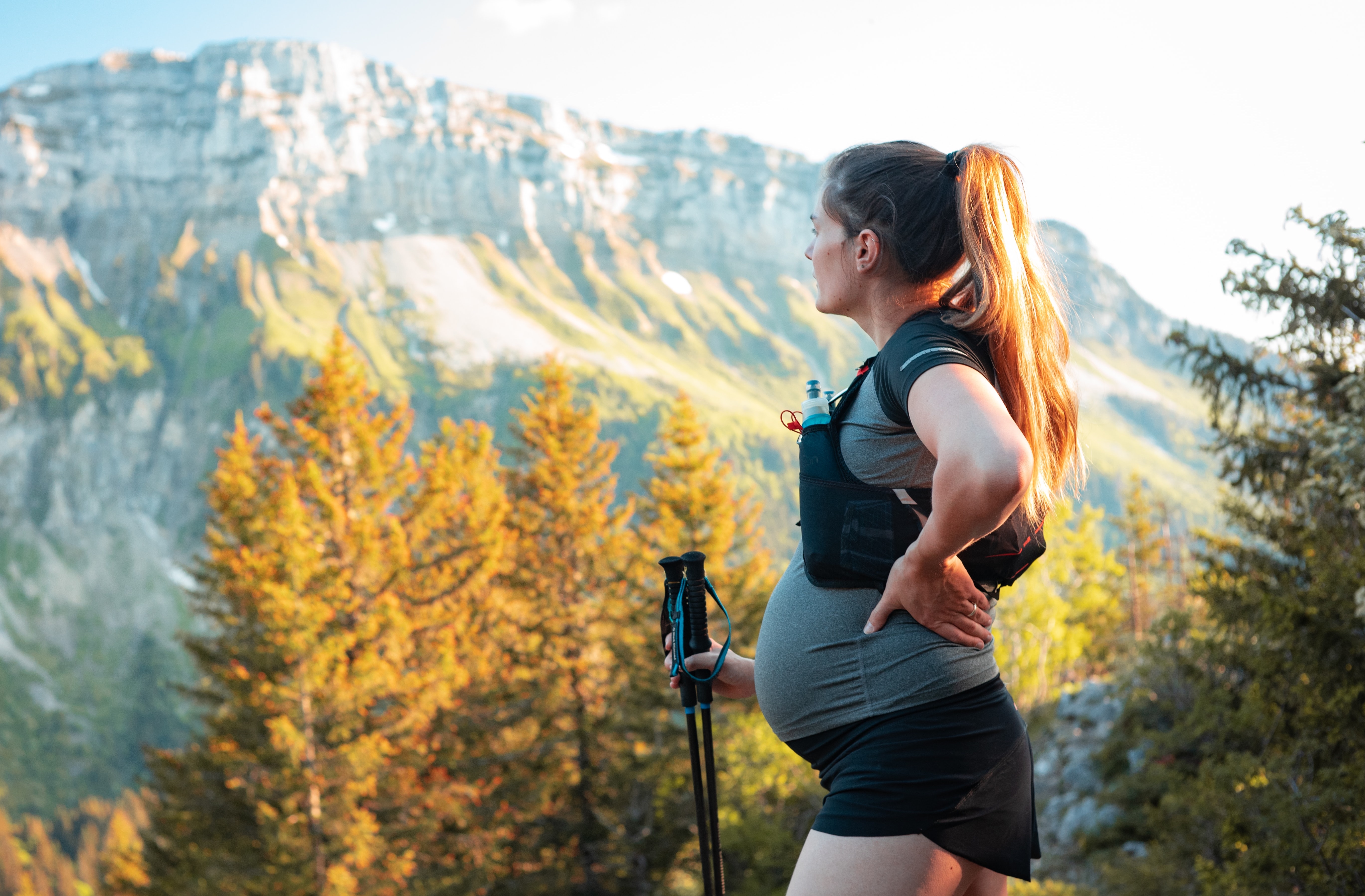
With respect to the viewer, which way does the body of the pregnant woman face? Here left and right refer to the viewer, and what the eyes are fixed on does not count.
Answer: facing to the left of the viewer

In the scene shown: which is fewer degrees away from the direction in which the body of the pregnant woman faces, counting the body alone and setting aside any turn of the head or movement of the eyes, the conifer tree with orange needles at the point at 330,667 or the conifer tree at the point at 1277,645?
the conifer tree with orange needles

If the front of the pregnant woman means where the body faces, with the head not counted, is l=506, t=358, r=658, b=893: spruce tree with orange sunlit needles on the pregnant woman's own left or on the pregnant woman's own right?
on the pregnant woman's own right
